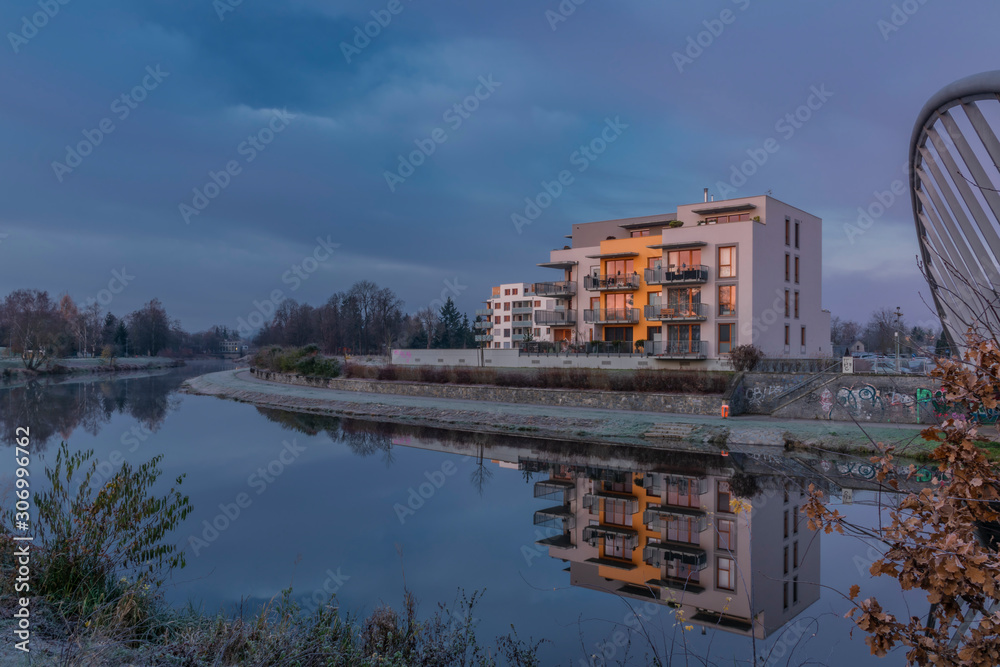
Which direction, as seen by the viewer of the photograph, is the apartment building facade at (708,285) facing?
facing the viewer and to the left of the viewer

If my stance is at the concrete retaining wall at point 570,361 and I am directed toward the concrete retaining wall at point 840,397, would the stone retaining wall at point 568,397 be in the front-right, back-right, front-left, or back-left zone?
front-right

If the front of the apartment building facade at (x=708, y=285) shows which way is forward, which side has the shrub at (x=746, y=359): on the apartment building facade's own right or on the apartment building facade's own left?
on the apartment building facade's own left

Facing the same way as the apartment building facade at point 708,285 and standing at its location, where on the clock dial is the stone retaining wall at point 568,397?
The stone retaining wall is roughly at 12 o'clock from the apartment building facade.

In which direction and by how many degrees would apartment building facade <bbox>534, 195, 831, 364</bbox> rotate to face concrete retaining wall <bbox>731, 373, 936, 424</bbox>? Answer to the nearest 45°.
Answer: approximately 45° to its left

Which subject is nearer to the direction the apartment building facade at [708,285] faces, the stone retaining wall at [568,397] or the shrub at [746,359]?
the stone retaining wall

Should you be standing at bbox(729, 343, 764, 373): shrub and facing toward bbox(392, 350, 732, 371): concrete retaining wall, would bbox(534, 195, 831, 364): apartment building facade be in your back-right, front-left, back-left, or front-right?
front-right
